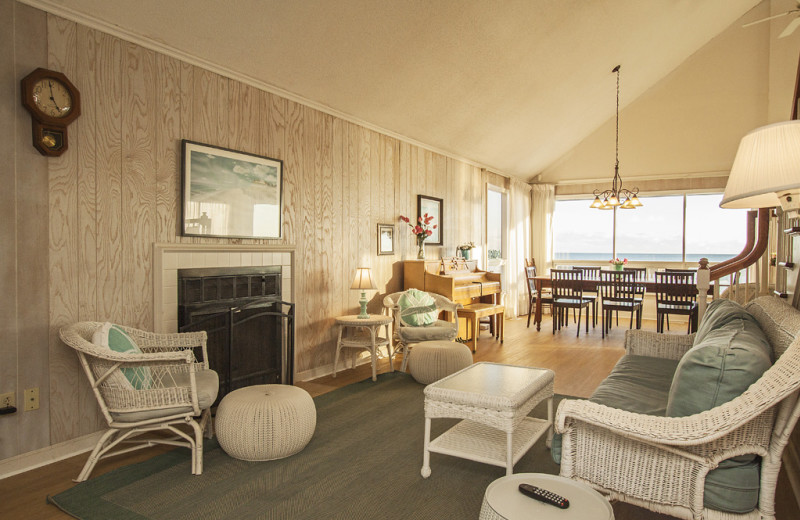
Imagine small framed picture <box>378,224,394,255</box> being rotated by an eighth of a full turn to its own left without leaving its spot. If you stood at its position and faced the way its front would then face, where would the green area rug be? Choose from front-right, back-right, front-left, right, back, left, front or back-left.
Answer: right

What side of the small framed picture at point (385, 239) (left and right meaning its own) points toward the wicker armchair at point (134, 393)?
right

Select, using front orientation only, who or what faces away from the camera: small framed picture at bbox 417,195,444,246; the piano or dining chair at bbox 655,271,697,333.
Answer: the dining chair

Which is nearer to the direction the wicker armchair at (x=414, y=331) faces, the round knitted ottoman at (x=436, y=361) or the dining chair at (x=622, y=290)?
the round knitted ottoman

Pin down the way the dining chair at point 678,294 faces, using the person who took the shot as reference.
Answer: facing away from the viewer

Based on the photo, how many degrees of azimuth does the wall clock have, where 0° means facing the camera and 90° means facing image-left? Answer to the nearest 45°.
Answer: approximately 315°

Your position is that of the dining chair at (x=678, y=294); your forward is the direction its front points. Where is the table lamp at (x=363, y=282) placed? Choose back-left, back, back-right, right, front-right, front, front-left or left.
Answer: back-left

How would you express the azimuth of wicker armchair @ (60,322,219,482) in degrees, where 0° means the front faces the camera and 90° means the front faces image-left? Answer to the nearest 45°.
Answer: approximately 270°

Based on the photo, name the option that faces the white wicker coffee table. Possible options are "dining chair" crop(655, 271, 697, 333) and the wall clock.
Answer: the wall clock

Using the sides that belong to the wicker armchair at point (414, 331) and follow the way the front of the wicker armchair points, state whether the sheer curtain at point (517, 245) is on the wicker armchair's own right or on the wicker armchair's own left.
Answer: on the wicker armchair's own left
